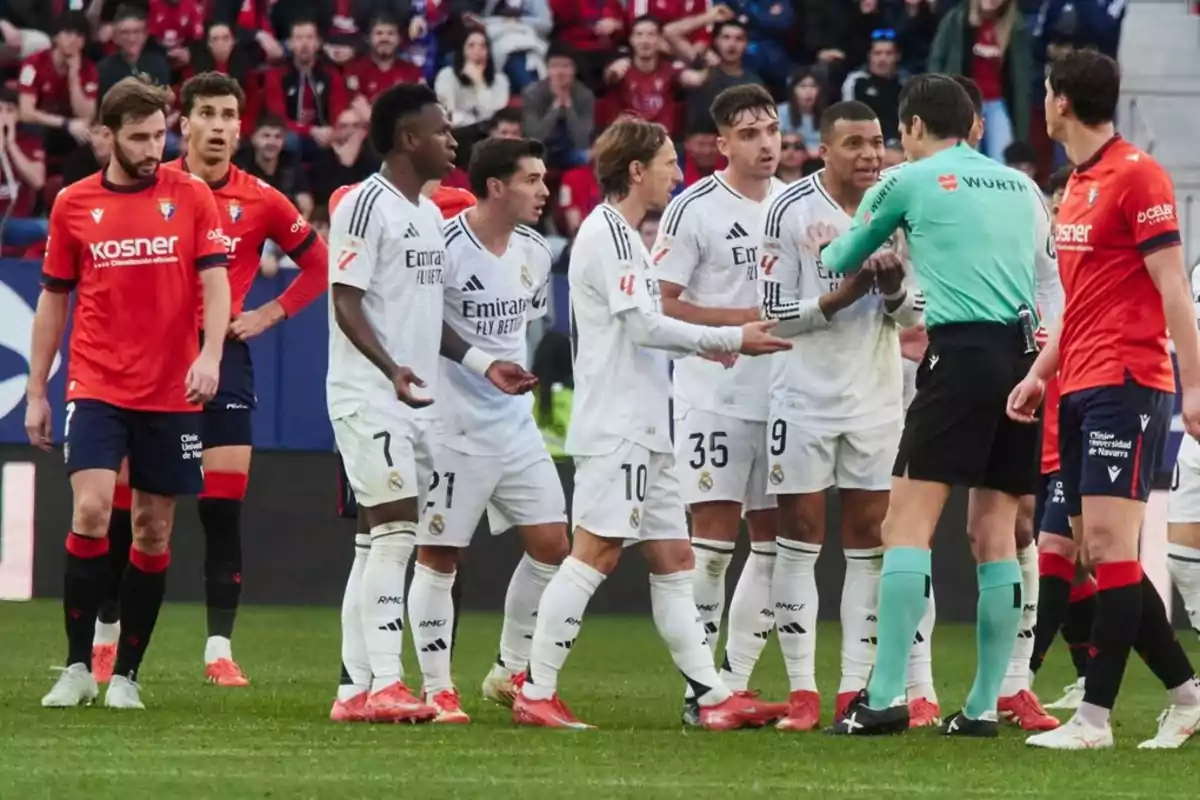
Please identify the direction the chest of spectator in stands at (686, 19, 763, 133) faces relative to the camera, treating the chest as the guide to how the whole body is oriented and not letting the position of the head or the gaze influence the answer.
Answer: toward the camera

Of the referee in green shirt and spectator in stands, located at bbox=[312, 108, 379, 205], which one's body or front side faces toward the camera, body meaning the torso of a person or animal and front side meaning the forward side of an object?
the spectator in stands

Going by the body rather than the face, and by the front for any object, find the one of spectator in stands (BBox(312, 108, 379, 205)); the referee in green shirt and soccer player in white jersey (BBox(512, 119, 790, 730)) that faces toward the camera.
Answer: the spectator in stands

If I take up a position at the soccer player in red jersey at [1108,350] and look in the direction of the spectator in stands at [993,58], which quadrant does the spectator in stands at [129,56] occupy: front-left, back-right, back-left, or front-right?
front-left

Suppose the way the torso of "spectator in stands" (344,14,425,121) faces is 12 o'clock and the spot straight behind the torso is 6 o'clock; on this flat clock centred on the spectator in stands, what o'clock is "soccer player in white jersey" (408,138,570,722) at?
The soccer player in white jersey is roughly at 12 o'clock from the spectator in stands.

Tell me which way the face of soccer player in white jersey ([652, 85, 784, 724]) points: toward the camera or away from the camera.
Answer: toward the camera

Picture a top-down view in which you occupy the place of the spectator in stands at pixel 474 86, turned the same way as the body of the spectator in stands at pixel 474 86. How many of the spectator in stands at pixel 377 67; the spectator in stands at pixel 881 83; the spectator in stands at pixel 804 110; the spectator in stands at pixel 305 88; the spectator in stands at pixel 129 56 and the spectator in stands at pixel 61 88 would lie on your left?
2

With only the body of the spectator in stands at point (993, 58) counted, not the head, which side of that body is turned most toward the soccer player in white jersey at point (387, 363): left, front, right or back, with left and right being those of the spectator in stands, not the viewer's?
front

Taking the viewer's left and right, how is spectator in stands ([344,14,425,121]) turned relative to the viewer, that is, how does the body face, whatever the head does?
facing the viewer

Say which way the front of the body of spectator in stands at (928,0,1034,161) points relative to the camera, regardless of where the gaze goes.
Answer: toward the camera

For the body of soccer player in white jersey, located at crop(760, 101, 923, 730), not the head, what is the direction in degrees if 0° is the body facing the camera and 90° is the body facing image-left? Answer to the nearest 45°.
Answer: approximately 315°

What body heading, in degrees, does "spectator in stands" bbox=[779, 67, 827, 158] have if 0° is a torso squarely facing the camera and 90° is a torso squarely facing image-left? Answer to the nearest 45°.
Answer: approximately 0°

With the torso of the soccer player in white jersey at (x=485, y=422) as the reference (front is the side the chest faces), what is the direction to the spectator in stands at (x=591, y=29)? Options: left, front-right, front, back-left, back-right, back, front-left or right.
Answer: back-left

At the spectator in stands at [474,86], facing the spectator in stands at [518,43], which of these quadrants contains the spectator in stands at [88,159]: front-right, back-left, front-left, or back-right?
back-left
